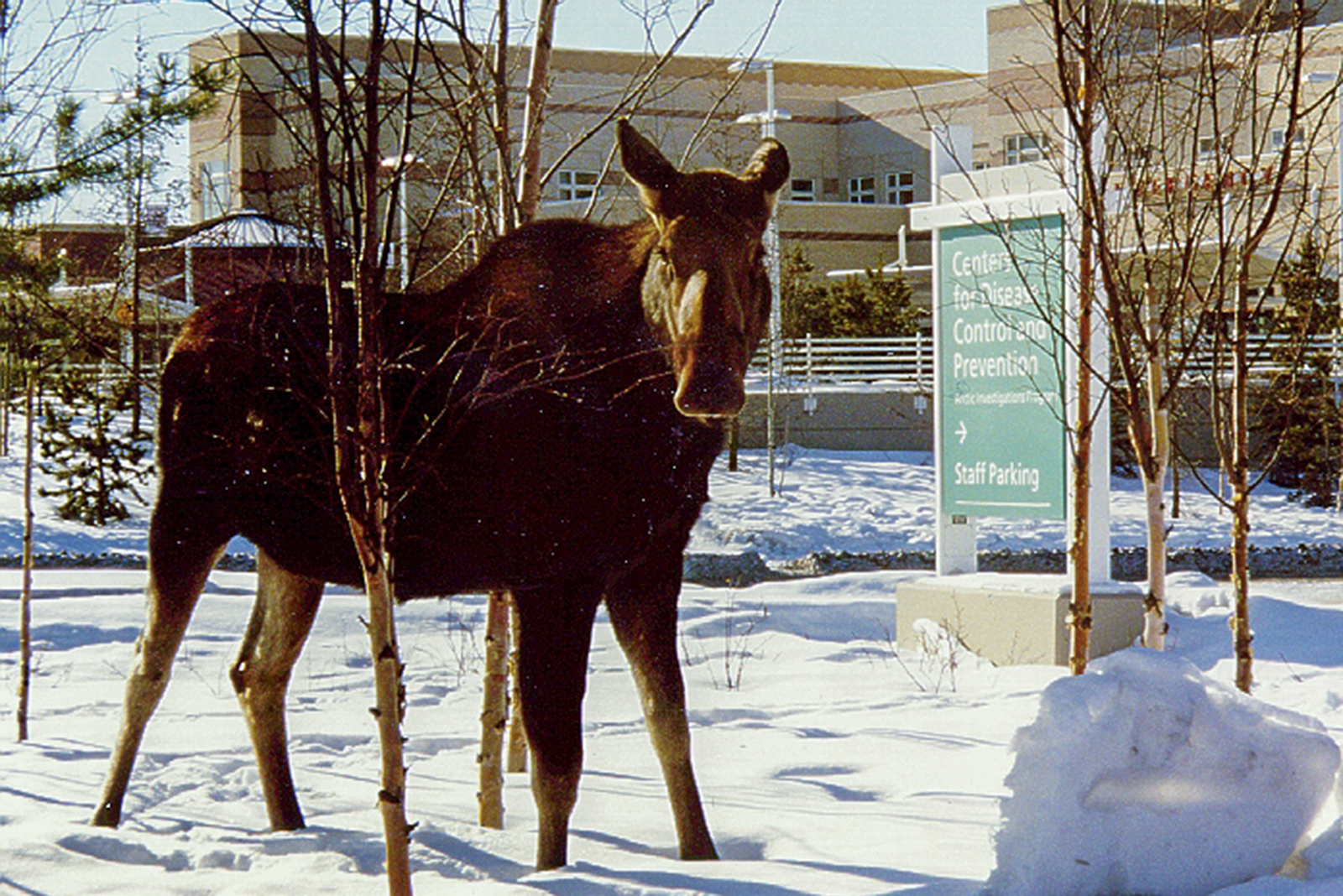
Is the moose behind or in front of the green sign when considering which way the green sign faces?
in front

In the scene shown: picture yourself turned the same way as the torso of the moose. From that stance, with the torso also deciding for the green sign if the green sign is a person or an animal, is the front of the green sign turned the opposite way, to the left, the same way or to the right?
to the right

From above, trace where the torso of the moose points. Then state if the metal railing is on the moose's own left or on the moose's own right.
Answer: on the moose's own left

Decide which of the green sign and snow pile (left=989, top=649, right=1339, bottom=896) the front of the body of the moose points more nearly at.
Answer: the snow pile

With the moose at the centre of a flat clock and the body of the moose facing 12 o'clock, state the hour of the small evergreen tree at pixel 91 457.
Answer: The small evergreen tree is roughly at 7 o'clock from the moose.

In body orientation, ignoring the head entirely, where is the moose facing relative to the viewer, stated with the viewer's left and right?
facing the viewer and to the right of the viewer

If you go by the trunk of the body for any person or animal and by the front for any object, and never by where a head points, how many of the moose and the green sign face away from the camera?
0

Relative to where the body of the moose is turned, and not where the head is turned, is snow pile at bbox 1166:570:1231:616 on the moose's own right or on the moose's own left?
on the moose's own left

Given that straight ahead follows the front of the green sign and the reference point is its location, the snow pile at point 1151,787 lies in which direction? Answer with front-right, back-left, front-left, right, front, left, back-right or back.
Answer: front-left

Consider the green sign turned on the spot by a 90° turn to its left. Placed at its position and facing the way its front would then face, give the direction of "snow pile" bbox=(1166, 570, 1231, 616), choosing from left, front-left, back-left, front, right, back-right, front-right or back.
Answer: left

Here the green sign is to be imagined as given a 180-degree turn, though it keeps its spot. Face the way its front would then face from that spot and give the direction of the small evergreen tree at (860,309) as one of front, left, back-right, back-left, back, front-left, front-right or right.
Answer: front-left

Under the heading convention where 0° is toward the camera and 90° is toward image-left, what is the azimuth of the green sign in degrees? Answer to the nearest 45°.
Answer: approximately 45°

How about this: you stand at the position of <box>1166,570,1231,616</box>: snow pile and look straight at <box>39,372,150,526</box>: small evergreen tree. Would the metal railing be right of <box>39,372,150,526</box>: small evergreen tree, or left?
right
